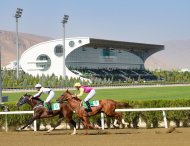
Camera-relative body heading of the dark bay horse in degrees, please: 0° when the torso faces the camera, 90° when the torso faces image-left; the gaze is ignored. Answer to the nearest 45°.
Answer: approximately 90°

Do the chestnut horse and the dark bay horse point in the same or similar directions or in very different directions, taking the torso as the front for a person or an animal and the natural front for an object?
same or similar directions

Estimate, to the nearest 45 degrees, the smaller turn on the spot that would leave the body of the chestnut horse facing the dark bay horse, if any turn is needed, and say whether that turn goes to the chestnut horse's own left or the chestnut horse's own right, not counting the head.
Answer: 0° — it already faces it

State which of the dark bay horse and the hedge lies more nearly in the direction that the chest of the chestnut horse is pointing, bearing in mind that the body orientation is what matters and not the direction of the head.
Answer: the dark bay horse

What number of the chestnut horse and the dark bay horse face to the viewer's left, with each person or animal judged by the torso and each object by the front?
2

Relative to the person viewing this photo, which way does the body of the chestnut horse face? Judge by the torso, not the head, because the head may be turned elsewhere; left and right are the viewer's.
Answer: facing to the left of the viewer
